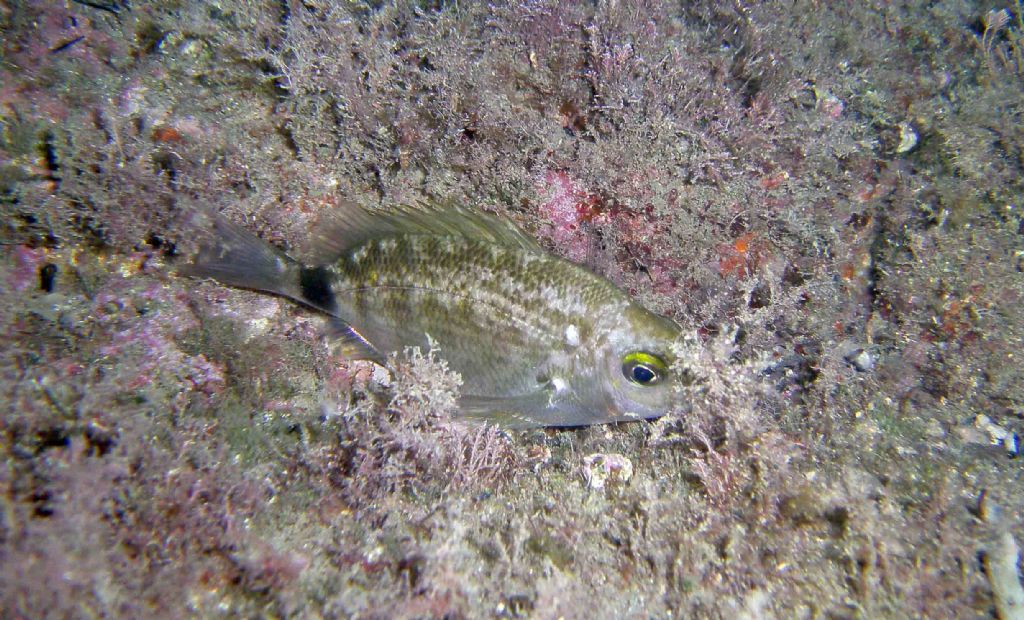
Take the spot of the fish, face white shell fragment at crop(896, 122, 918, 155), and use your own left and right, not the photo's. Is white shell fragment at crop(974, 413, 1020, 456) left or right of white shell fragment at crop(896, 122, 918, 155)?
right

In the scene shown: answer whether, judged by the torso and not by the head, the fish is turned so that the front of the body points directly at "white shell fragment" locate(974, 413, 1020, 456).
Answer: yes

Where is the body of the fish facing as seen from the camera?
to the viewer's right

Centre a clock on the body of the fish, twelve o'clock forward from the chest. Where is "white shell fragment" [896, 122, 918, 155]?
The white shell fragment is roughly at 11 o'clock from the fish.

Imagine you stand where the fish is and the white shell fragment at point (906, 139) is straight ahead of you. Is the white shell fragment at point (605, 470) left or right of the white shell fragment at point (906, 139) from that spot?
right

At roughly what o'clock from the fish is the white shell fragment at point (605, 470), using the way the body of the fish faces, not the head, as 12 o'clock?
The white shell fragment is roughly at 1 o'clock from the fish.
